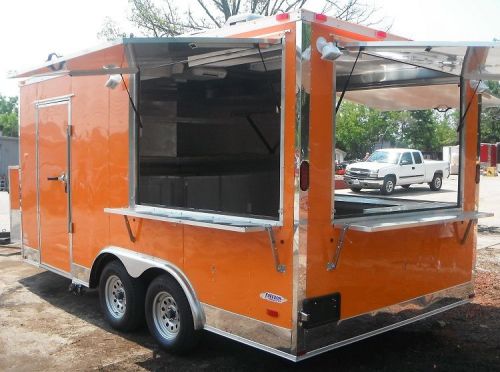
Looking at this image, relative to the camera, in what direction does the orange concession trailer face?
facing away from the viewer and to the left of the viewer

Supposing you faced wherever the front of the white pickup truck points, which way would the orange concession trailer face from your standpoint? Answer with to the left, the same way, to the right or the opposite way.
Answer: to the right

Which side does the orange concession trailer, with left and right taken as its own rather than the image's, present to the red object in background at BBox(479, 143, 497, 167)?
right

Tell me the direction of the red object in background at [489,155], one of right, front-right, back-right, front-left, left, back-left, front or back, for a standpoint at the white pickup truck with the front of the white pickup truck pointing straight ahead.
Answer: back-right
